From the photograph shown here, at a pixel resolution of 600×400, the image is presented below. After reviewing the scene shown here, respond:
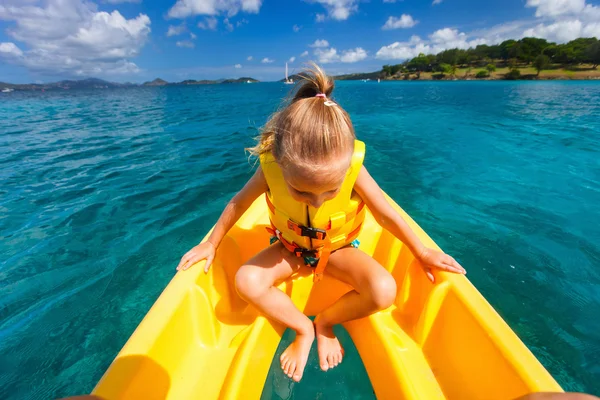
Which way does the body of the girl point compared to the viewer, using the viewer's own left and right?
facing the viewer

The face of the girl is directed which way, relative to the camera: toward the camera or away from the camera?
toward the camera

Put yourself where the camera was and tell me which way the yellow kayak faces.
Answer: facing away from the viewer

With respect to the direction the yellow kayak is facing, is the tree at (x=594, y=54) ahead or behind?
ahead

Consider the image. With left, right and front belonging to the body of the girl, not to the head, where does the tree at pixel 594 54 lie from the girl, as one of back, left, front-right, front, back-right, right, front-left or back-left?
back-left
